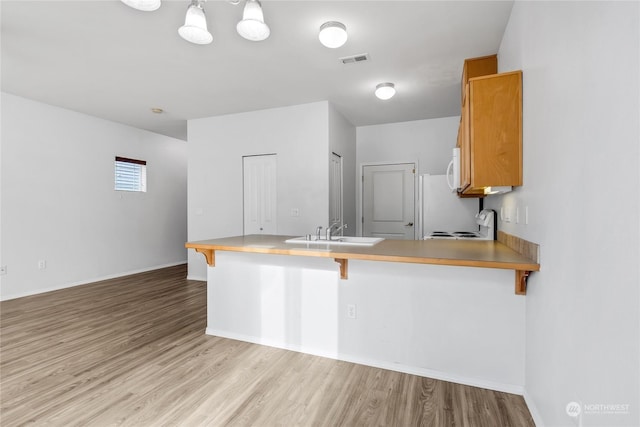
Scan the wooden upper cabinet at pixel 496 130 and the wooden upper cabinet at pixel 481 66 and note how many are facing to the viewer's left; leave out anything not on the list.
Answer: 2

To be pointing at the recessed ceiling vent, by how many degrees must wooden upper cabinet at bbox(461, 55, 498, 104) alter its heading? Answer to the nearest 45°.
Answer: approximately 45° to its left

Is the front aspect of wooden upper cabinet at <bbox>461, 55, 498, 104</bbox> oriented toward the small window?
yes

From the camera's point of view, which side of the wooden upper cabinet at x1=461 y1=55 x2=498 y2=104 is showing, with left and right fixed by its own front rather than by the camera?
left

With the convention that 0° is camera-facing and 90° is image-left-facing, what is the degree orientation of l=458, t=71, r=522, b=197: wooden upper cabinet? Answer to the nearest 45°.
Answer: approximately 90°

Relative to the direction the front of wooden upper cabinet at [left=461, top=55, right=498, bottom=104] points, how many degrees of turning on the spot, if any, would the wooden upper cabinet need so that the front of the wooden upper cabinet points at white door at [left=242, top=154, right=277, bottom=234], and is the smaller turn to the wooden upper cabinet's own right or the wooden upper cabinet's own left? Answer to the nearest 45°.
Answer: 0° — it already faces it

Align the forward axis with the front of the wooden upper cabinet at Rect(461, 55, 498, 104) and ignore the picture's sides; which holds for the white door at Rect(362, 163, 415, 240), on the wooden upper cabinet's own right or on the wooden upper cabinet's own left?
on the wooden upper cabinet's own right
